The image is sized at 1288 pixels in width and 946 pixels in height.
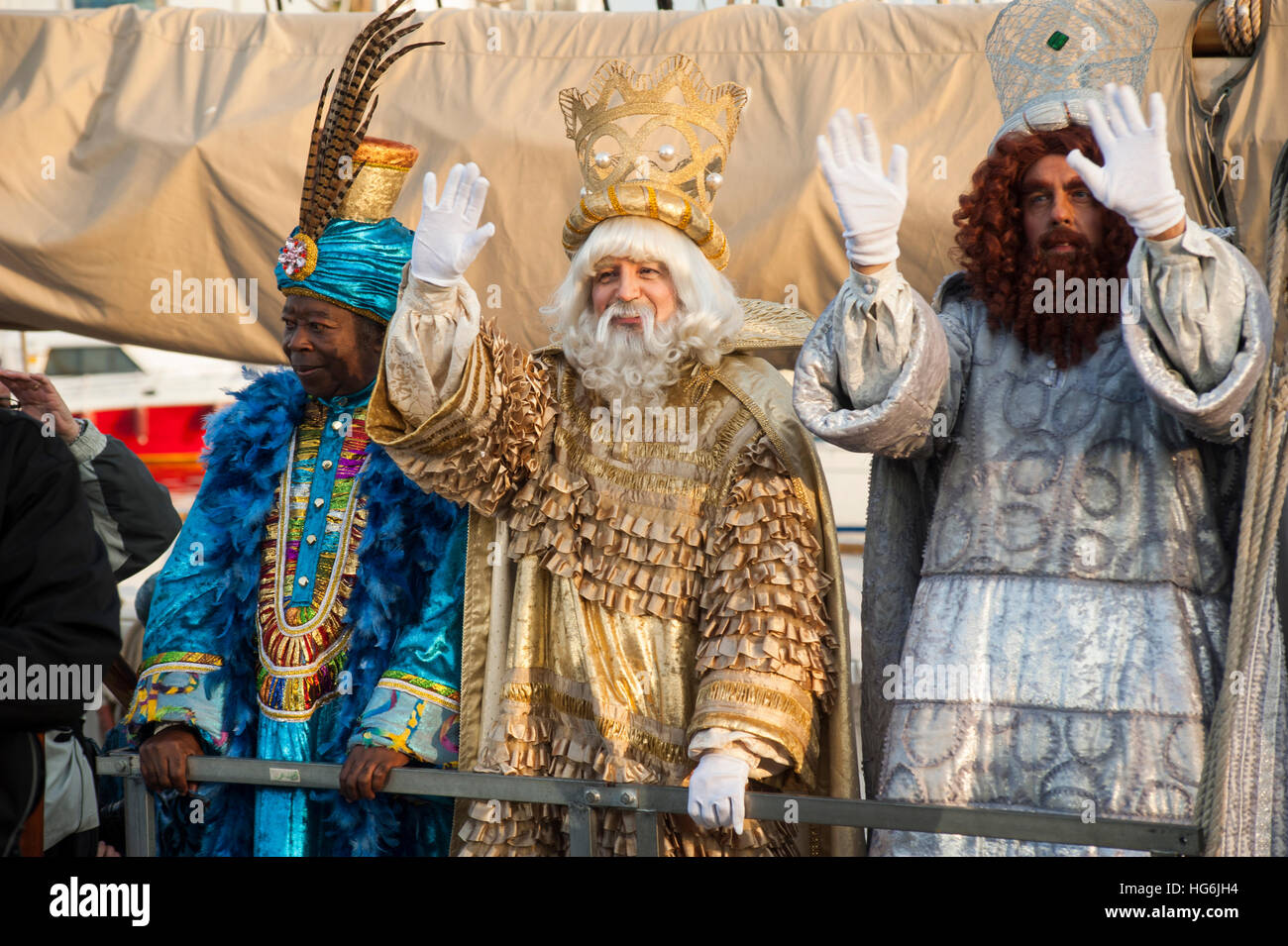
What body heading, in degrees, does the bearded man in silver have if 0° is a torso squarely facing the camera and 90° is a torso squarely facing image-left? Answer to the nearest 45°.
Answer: approximately 0°

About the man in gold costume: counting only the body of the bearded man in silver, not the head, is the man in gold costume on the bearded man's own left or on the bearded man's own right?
on the bearded man's own right
